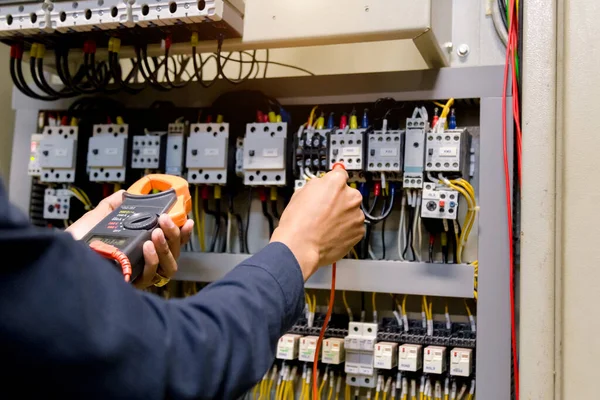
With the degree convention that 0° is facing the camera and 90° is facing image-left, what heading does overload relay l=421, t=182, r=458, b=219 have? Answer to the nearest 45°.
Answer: approximately 0°
